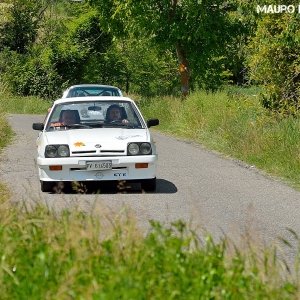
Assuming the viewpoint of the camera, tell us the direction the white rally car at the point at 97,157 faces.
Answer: facing the viewer

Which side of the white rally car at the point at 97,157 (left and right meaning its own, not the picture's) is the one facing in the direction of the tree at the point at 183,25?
back
